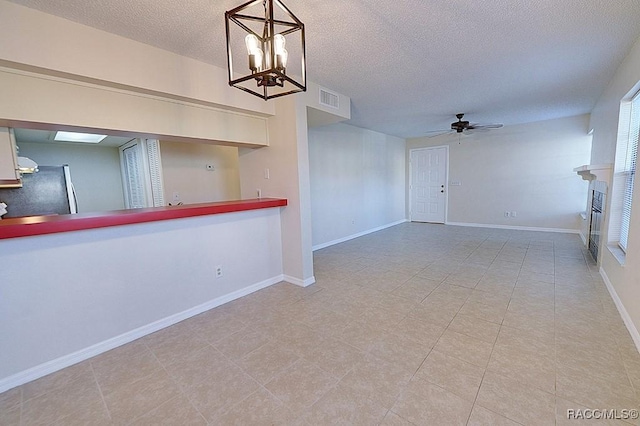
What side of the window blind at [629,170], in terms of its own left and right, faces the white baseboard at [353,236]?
front

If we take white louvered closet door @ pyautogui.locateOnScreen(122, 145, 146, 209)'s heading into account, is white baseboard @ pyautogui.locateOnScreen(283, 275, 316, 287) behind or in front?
in front

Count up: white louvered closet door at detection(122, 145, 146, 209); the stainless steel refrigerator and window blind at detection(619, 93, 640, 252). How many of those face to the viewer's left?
1

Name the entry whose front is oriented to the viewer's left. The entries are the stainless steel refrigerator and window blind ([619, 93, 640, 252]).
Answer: the window blind

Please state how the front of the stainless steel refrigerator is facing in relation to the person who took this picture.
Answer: facing to the right of the viewer

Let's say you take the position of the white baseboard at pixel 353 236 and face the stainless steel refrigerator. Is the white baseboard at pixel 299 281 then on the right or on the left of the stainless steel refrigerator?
left

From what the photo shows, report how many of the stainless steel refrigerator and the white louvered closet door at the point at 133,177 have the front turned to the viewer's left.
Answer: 0

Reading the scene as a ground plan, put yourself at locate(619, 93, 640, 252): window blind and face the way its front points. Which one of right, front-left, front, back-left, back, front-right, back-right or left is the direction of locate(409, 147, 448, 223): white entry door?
front-right

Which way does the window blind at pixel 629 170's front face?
to the viewer's left
